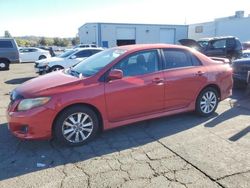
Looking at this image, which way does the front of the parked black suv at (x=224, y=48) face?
to the viewer's left

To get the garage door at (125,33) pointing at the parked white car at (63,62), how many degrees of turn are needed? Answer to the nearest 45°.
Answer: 0° — it already faces it

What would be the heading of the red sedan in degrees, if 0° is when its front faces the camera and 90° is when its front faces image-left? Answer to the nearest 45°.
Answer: approximately 45°

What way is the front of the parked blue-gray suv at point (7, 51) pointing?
to the viewer's left

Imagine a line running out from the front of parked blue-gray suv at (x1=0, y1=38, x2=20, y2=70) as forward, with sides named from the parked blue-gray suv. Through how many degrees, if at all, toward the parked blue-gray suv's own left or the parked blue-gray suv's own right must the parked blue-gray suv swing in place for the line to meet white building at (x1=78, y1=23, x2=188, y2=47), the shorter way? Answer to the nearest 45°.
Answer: approximately 135° to the parked blue-gray suv's own right

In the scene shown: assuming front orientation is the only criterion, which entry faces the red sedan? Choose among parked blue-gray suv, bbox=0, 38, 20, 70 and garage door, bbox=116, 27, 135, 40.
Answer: the garage door
